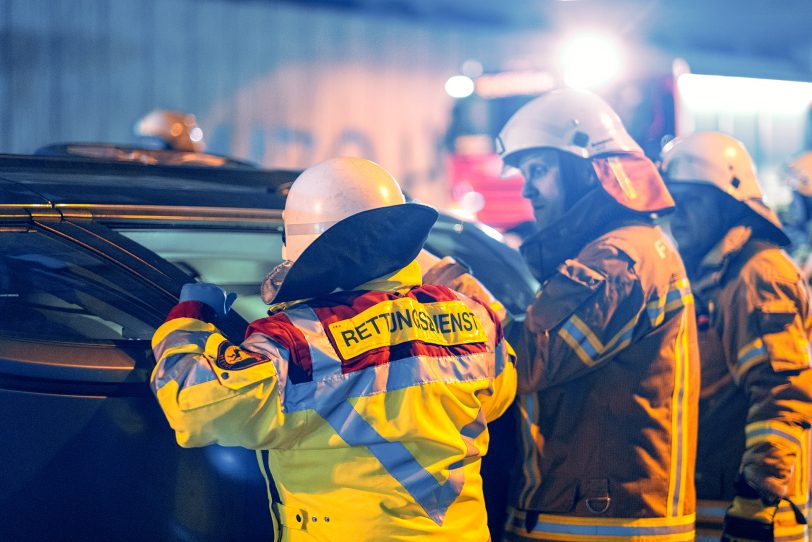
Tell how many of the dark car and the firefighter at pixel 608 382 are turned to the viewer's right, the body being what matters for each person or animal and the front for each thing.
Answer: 1

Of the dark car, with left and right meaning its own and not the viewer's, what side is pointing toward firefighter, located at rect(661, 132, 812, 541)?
front

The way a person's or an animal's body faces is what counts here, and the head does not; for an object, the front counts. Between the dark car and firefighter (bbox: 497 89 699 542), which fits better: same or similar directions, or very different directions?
very different directions

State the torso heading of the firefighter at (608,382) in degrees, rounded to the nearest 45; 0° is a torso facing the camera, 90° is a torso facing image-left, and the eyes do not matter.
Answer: approximately 90°

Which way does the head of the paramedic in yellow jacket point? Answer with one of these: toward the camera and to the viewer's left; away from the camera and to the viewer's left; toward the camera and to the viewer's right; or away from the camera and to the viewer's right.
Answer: away from the camera and to the viewer's left

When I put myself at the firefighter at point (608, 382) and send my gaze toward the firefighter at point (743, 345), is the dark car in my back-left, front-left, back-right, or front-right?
back-left

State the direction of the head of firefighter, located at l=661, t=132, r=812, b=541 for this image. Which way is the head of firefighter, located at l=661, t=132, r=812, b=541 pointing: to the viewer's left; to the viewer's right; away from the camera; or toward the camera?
to the viewer's left

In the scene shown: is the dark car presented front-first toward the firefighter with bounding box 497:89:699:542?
yes

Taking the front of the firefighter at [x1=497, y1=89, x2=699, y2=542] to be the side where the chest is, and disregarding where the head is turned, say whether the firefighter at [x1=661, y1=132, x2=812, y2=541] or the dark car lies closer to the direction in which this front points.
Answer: the dark car

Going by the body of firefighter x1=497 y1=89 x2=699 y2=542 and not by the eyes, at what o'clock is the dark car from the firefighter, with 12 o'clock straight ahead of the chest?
The dark car is roughly at 11 o'clock from the firefighter.

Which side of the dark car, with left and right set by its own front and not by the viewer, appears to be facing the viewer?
right

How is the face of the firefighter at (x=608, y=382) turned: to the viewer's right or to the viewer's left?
to the viewer's left

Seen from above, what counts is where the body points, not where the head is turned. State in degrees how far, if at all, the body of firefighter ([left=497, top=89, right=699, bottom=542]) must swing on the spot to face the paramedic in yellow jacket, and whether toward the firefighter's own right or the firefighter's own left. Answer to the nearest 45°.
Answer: approximately 45° to the firefighter's own left
